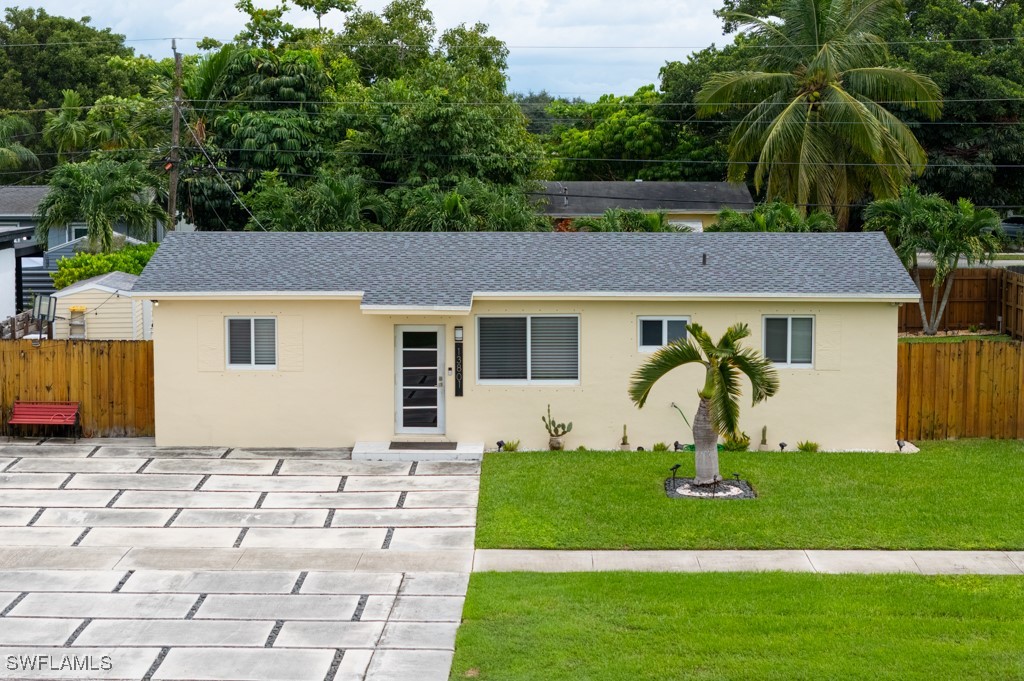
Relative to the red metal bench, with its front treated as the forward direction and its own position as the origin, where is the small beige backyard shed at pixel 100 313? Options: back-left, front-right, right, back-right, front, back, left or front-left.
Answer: back

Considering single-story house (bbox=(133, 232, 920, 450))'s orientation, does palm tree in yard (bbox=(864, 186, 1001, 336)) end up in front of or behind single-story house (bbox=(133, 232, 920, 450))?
behind

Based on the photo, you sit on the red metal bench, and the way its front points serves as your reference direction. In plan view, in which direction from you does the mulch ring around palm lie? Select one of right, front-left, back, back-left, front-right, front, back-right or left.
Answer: front-left

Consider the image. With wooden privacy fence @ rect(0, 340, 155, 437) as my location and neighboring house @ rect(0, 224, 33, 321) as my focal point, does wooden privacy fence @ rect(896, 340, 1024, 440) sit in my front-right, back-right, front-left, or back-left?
back-right

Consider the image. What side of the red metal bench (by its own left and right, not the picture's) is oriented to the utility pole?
back

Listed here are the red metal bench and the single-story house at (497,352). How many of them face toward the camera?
2

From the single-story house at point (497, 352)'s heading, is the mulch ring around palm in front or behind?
in front

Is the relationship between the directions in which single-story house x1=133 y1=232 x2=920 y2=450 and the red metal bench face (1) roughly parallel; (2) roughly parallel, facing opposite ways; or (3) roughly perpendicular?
roughly parallel

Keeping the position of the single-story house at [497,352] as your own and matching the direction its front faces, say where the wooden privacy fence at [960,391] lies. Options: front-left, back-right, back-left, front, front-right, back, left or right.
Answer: left

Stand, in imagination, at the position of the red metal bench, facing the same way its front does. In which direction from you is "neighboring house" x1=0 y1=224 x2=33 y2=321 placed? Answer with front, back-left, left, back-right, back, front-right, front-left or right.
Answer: back

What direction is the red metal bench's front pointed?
toward the camera

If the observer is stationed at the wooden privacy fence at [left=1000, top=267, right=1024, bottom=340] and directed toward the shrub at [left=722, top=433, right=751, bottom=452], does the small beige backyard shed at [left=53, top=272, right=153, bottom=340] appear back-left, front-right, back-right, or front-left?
front-right

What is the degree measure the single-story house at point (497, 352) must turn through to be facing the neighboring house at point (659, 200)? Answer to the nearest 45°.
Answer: approximately 180°

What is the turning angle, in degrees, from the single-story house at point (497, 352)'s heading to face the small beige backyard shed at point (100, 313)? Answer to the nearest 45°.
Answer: approximately 135° to its right
